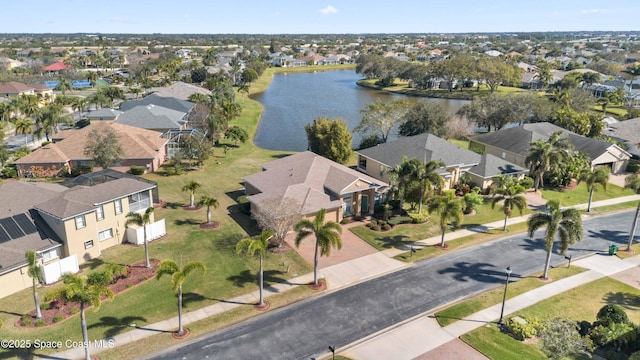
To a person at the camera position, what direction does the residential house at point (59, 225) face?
facing the viewer and to the left of the viewer

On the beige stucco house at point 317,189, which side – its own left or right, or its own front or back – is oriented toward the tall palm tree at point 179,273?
right

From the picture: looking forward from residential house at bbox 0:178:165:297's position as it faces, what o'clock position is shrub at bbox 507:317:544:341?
The shrub is roughly at 9 o'clock from the residential house.

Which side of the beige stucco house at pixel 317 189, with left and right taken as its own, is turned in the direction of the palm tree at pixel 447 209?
front

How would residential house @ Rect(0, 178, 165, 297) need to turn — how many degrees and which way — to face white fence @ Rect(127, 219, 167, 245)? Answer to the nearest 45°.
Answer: approximately 135° to its left

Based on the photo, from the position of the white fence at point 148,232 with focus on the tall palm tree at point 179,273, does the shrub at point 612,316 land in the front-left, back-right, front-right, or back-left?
front-left

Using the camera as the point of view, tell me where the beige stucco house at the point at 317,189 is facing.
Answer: facing the viewer and to the right of the viewer

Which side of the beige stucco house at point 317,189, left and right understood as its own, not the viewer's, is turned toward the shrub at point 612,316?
front

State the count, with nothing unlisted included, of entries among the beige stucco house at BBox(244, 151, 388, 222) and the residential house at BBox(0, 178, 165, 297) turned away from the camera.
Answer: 0

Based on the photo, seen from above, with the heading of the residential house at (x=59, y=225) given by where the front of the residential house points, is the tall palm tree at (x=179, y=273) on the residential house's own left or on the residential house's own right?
on the residential house's own left

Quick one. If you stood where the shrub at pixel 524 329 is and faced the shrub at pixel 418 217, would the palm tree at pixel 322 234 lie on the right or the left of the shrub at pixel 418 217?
left

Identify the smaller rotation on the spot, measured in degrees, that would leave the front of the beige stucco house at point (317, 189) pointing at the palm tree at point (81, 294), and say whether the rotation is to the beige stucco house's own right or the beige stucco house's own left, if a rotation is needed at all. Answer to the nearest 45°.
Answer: approximately 90° to the beige stucco house's own right

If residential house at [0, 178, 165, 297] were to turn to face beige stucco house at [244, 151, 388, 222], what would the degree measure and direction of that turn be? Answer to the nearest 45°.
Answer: approximately 135° to its left
